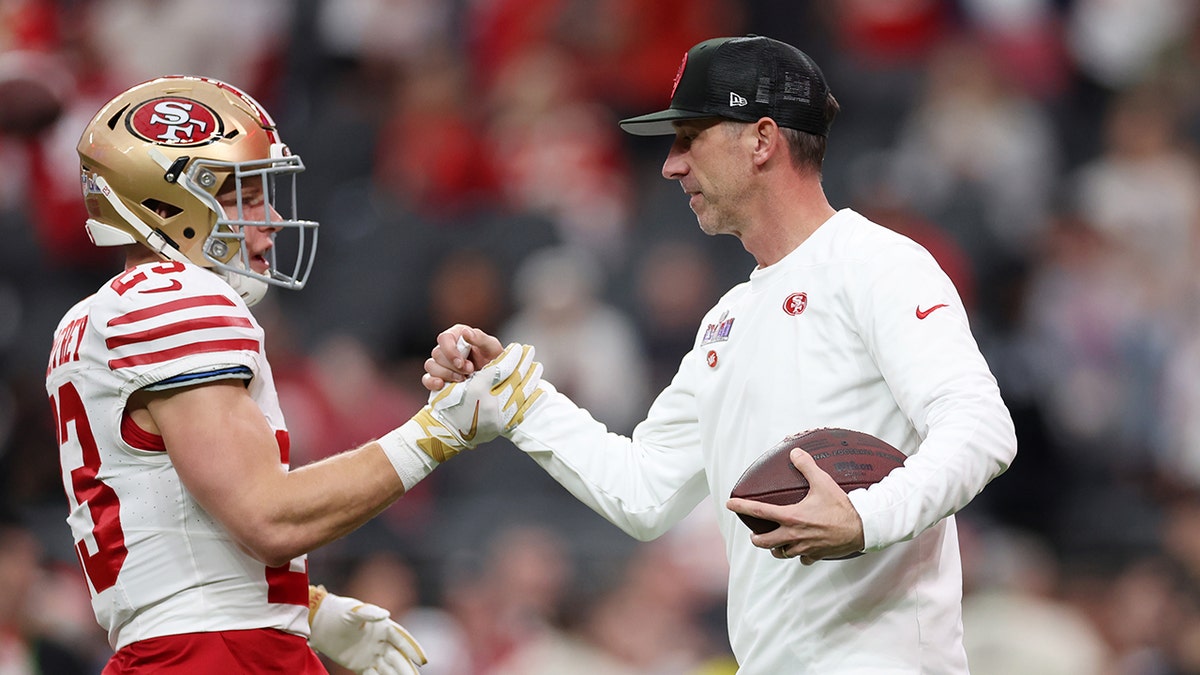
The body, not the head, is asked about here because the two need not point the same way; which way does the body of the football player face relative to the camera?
to the viewer's right

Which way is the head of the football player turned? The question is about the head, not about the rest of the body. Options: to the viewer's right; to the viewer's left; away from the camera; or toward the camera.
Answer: to the viewer's right
